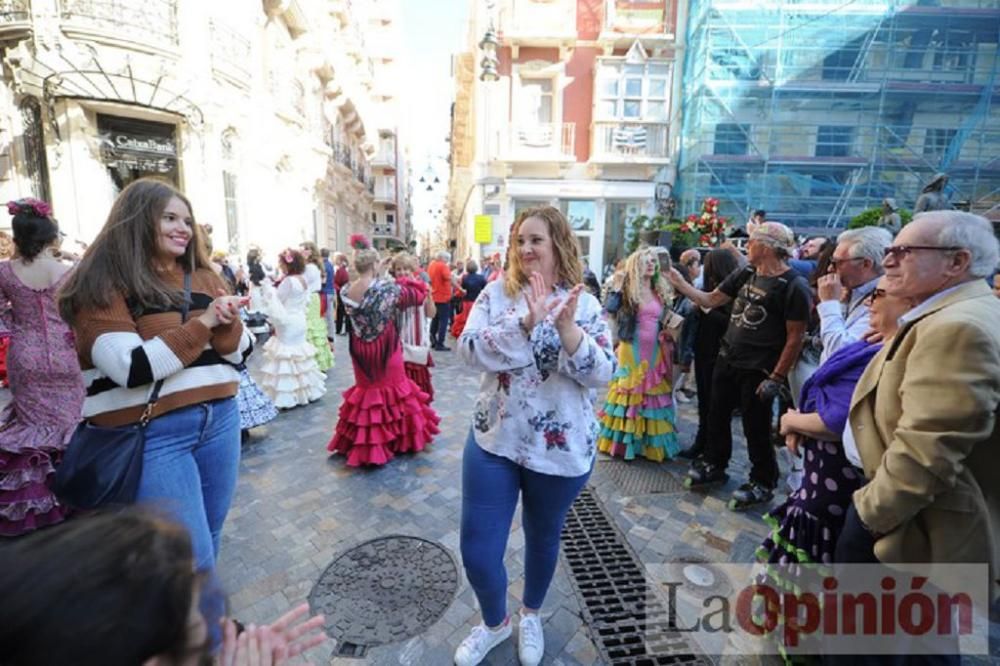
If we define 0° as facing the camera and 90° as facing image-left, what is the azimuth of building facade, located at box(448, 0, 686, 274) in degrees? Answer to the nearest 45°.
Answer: approximately 0°

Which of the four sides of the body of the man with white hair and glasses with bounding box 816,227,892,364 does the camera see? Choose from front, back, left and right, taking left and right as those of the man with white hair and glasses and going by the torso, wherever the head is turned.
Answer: left

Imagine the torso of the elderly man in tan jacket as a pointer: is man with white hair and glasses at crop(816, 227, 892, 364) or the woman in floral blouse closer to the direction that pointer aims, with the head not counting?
the woman in floral blouse

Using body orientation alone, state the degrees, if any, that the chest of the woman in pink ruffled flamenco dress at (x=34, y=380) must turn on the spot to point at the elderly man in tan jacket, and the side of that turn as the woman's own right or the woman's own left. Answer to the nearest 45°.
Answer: approximately 135° to the woman's own right

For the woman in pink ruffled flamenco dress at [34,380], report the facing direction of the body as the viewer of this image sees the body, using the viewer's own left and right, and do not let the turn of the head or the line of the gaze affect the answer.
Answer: facing away from the viewer

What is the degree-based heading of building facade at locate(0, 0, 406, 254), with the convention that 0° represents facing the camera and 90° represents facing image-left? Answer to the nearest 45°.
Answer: approximately 315°

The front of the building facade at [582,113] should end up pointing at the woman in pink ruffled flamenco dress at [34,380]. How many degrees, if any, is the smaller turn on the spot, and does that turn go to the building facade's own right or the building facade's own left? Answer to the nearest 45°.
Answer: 0° — it already faces them

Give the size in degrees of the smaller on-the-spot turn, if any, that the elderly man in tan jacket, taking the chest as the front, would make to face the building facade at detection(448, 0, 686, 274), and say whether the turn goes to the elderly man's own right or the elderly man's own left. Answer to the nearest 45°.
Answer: approximately 45° to the elderly man's own right

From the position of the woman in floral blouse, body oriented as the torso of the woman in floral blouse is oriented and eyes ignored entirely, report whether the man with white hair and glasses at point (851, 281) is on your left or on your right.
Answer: on your left

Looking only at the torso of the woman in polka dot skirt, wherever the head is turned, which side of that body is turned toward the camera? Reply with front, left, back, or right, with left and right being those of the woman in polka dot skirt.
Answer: left

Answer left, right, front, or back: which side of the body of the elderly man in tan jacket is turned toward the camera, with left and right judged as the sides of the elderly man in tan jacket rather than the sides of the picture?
left
